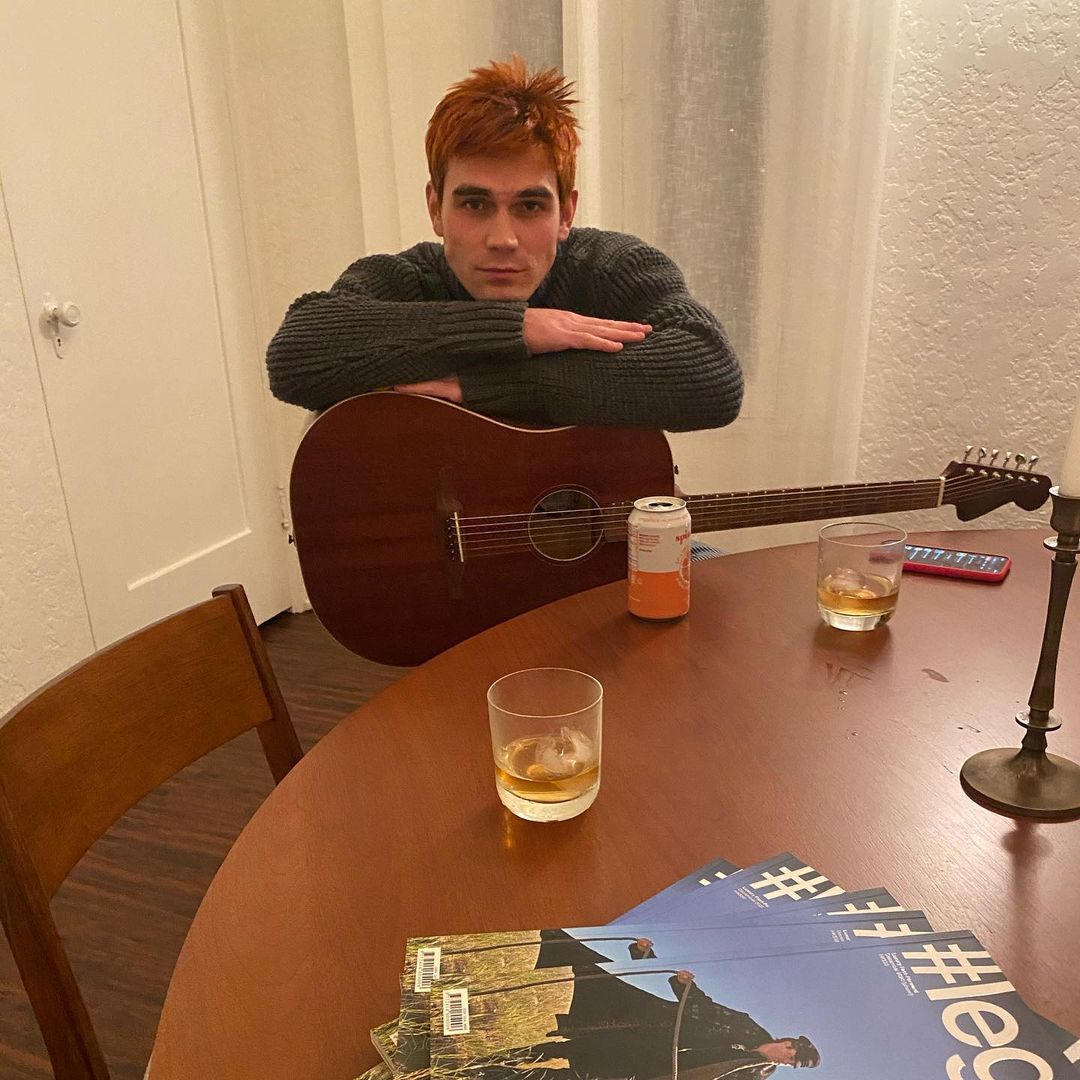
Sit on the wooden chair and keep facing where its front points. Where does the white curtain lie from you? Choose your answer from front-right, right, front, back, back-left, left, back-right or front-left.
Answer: left

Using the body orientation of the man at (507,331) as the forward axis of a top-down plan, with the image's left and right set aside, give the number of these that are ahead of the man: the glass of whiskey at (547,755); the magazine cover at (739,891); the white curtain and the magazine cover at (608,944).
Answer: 3

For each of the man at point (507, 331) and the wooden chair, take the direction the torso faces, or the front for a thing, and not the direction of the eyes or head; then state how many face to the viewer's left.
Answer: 0

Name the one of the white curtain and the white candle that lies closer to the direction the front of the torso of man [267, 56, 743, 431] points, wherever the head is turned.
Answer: the white candle

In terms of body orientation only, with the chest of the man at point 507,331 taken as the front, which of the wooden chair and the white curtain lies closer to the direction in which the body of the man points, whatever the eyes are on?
the wooden chair

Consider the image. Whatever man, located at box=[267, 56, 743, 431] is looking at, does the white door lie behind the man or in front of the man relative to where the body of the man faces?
behind

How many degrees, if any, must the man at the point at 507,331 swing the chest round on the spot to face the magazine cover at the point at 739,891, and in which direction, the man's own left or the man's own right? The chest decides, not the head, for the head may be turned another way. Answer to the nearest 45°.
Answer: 0° — they already face it

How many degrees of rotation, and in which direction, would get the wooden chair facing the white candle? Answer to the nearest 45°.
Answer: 0° — it already faces it

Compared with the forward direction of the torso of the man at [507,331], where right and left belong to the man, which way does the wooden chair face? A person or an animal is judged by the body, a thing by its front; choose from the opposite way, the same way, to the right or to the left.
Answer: to the left

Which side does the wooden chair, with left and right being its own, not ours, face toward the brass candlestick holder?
front

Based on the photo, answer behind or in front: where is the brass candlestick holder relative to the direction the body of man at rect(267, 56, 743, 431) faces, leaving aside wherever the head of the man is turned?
in front

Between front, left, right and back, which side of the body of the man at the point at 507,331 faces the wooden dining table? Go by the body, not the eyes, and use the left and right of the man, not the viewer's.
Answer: front
